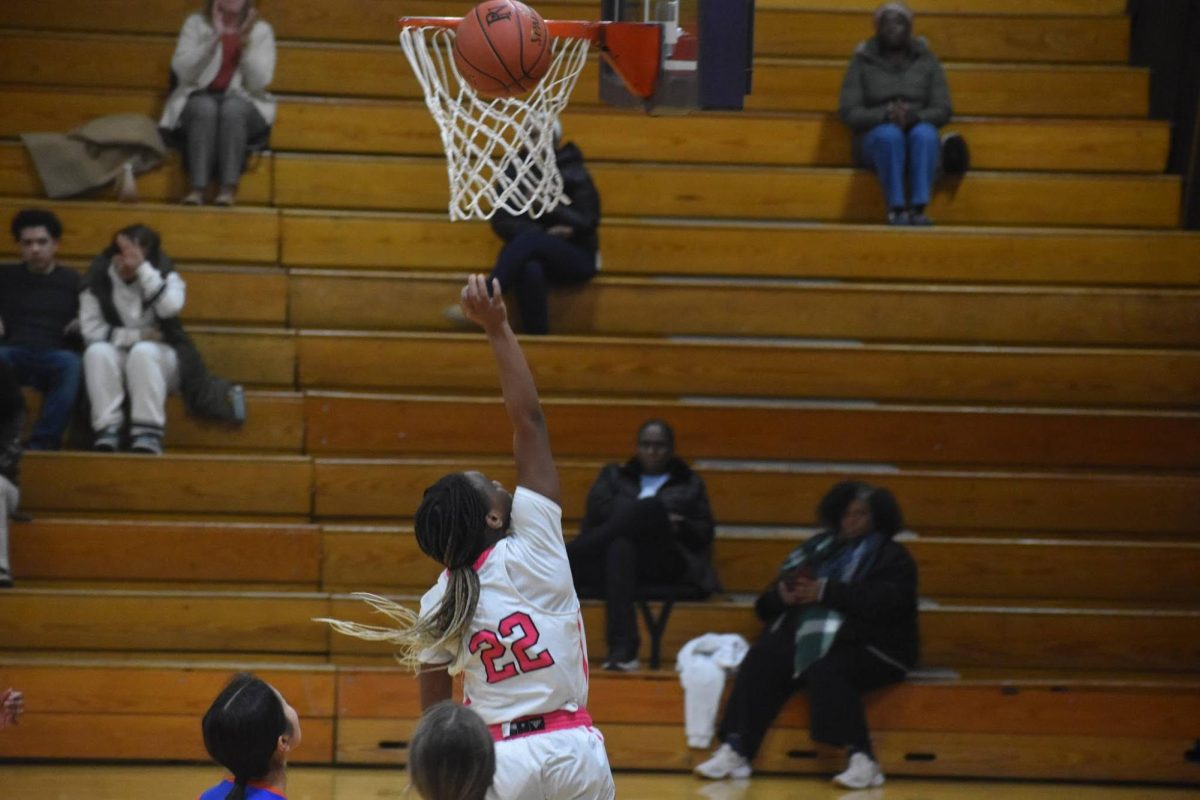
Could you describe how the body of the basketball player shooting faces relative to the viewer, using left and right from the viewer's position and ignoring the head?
facing away from the viewer and to the right of the viewer

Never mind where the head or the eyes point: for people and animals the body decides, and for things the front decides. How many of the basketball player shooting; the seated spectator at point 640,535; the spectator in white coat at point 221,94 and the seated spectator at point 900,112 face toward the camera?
3

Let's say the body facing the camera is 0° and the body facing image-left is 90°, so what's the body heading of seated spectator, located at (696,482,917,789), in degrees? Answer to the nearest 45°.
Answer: approximately 45°

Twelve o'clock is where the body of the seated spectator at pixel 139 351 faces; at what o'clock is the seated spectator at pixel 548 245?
the seated spectator at pixel 548 245 is roughly at 9 o'clock from the seated spectator at pixel 139 351.

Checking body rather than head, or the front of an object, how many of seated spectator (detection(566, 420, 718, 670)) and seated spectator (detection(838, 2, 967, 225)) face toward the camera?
2

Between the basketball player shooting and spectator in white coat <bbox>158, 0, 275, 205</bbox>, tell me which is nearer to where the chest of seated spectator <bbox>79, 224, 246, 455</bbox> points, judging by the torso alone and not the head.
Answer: the basketball player shooting

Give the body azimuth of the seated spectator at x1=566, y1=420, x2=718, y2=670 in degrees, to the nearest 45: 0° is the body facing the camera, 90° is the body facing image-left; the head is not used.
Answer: approximately 0°

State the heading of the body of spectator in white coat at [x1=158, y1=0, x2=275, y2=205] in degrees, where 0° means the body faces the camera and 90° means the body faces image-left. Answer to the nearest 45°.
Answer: approximately 0°
